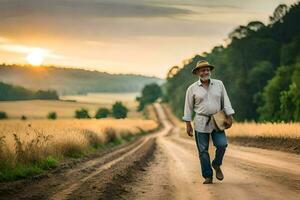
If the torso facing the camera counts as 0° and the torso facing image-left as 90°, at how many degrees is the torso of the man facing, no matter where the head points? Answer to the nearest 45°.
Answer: approximately 0°
